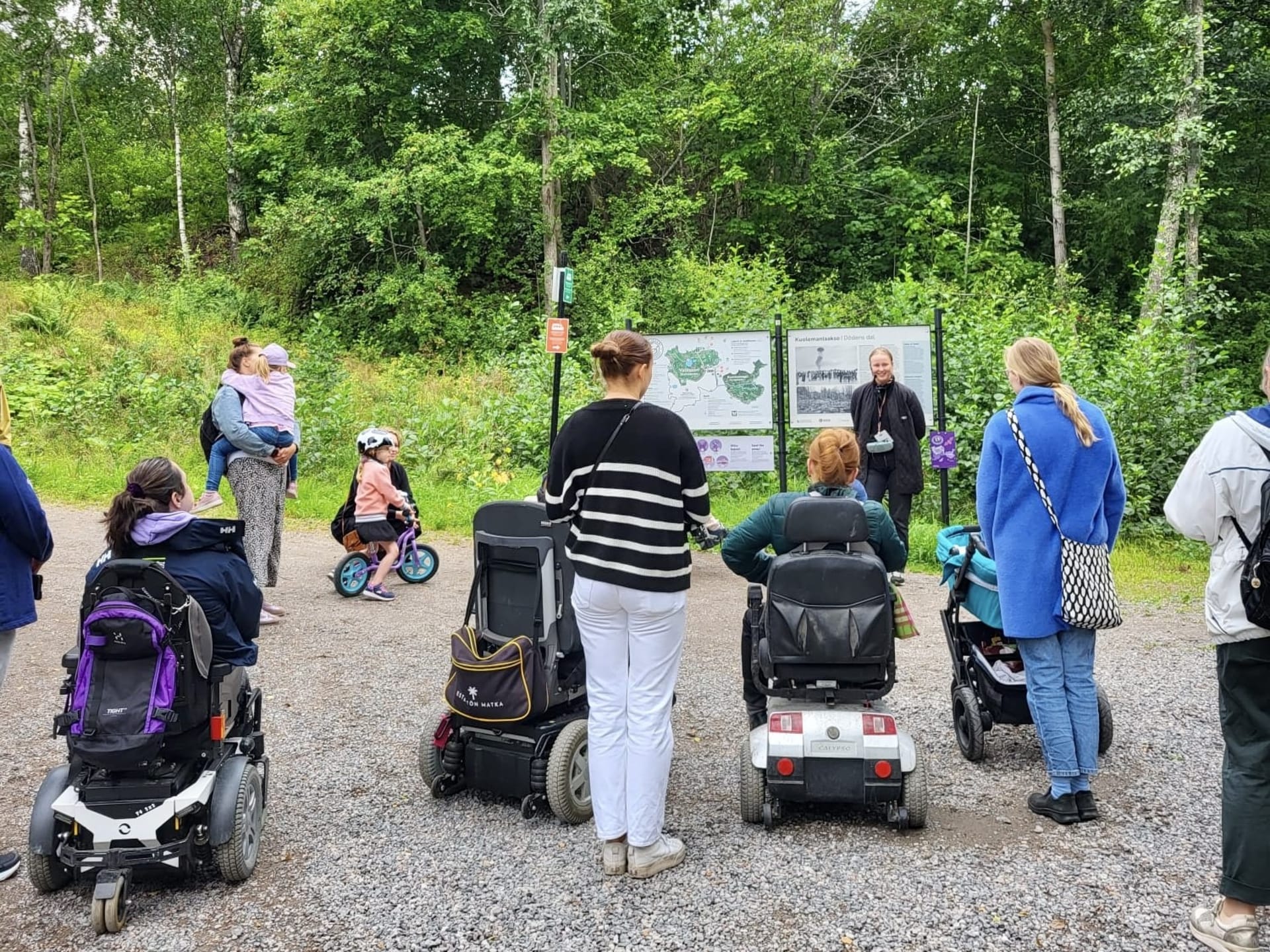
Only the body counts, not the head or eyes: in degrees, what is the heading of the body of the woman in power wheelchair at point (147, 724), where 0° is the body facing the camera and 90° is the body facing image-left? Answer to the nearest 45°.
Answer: approximately 225°

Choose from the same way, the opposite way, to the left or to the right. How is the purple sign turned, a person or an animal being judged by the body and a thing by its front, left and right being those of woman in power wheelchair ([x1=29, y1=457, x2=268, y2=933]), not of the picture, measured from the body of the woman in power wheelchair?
the opposite way

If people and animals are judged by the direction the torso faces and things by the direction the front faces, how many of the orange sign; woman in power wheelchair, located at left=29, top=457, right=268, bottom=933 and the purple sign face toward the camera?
2

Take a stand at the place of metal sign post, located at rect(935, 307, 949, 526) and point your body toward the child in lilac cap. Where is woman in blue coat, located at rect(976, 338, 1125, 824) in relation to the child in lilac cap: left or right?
left

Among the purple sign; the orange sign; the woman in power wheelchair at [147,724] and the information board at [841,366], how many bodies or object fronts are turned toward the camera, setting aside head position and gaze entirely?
3

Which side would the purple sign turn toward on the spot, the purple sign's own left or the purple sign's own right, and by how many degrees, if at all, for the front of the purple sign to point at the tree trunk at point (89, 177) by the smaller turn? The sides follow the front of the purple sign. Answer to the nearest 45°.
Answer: approximately 135° to the purple sign's own right

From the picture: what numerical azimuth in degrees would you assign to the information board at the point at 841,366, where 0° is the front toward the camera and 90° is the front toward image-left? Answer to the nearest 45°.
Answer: approximately 0°

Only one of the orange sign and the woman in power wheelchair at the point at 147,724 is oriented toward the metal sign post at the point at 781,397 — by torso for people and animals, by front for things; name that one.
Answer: the woman in power wheelchair
